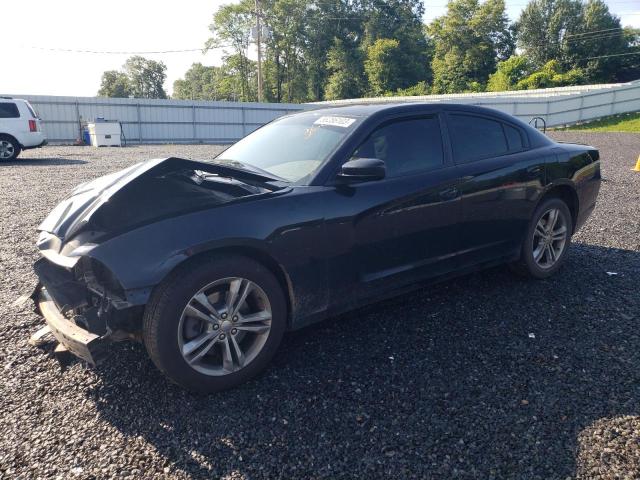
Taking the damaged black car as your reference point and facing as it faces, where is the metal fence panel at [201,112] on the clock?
The metal fence panel is roughly at 4 o'clock from the damaged black car.

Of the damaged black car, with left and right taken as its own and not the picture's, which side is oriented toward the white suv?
right

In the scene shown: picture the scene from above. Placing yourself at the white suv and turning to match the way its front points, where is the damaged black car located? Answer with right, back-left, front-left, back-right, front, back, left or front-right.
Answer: back-left

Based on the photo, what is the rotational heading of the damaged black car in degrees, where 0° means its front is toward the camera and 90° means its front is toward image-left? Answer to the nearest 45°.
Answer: approximately 45°

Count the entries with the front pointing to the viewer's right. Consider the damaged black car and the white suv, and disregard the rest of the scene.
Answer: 0

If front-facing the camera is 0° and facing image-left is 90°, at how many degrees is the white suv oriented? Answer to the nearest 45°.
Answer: approximately 135°
